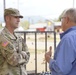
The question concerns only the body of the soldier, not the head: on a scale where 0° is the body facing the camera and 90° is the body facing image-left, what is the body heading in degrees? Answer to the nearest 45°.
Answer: approximately 315°

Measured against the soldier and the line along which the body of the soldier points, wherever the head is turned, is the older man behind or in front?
in front

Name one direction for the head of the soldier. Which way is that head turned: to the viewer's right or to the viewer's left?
to the viewer's right
